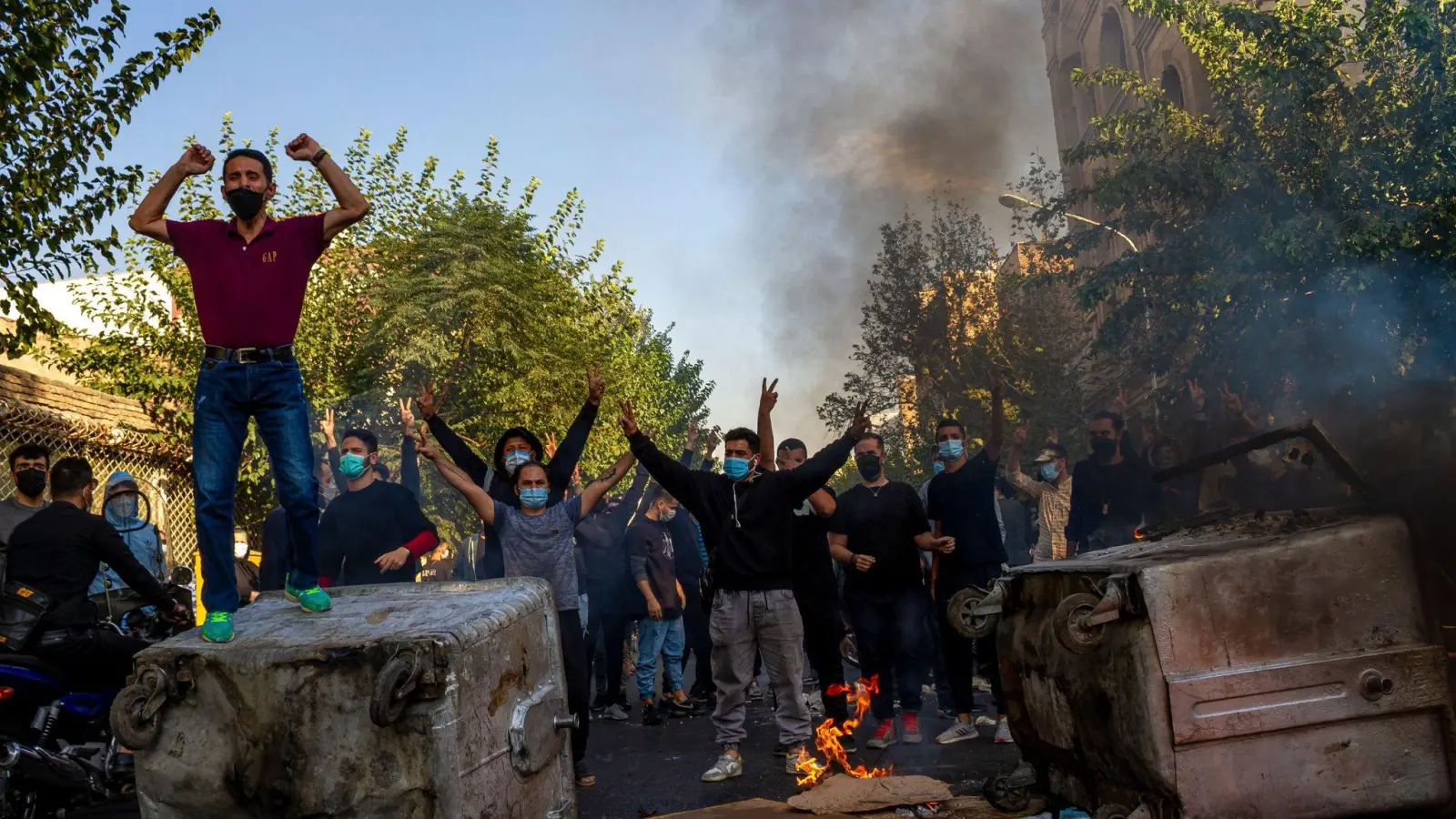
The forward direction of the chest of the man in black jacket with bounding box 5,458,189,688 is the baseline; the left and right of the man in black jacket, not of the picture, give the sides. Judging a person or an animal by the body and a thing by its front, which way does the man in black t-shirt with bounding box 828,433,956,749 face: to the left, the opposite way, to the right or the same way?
the opposite way

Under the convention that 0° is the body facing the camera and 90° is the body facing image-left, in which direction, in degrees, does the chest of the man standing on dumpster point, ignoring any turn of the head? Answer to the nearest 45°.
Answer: approximately 0°

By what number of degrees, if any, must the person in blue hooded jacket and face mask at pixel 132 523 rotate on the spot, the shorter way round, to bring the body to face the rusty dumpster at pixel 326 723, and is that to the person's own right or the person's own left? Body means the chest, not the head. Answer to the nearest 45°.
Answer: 0° — they already face it

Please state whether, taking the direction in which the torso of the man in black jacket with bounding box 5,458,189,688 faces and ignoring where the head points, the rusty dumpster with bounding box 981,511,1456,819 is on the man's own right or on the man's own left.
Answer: on the man's own right

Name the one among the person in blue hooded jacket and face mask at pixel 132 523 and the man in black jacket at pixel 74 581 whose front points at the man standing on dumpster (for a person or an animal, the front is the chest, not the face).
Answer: the person in blue hooded jacket and face mask

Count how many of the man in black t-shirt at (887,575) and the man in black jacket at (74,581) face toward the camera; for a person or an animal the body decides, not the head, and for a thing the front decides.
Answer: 1
